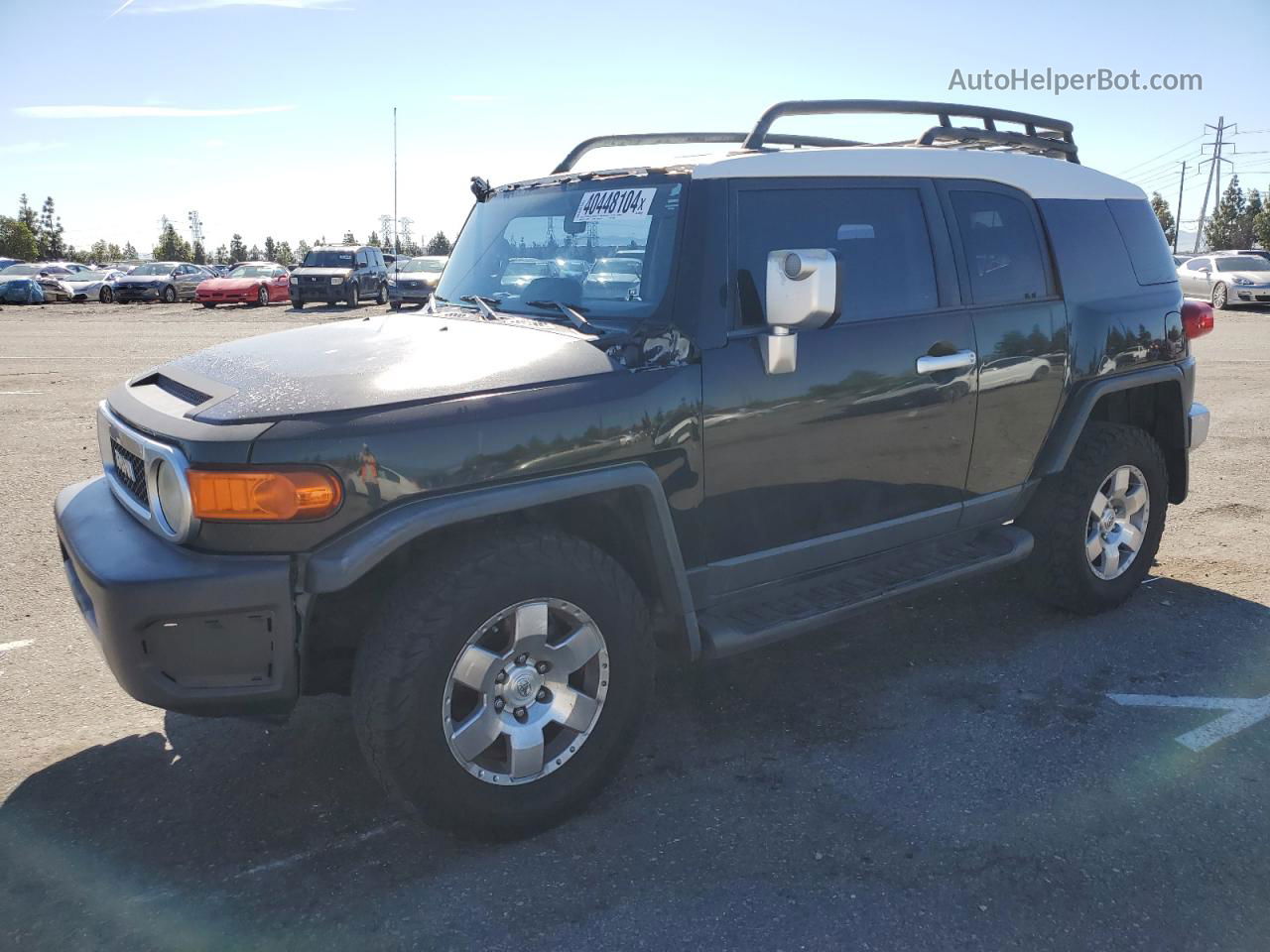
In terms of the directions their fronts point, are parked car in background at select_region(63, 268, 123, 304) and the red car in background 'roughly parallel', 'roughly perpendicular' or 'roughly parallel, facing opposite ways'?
roughly parallel

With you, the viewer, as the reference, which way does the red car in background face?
facing the viewer and to the left of the viewer

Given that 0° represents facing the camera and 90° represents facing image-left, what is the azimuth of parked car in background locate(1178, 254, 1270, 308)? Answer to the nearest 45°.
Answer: approximately 315°

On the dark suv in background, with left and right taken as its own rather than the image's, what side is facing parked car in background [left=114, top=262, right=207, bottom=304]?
right

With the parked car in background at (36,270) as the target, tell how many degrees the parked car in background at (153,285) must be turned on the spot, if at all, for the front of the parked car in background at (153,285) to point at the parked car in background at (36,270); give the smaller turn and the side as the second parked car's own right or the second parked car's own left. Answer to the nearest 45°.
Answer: approximately 90° to the second parked car's own right

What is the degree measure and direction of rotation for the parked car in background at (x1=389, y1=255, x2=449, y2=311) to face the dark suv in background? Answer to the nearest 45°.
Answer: approximately 90° to its right

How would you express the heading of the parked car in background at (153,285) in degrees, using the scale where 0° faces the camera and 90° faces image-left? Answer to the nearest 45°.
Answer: approximately 45°

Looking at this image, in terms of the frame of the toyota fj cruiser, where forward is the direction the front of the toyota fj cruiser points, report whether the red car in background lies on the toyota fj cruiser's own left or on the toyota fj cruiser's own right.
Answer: on the toyota fj cruiser's own right

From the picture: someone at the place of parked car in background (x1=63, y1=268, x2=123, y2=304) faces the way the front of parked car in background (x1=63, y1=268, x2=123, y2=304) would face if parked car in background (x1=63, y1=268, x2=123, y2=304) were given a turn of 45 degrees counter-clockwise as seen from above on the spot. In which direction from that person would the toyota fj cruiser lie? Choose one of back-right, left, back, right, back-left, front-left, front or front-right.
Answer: front

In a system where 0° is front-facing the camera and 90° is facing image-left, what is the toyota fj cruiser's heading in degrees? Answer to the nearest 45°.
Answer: approximately 45°

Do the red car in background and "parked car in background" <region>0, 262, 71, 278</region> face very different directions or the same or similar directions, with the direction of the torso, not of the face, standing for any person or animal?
same or similar directions

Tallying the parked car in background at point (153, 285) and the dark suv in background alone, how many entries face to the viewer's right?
0

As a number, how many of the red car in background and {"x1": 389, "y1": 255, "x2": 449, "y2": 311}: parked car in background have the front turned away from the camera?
0

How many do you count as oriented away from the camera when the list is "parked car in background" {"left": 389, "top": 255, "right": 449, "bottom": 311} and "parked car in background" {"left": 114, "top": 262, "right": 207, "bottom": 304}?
0

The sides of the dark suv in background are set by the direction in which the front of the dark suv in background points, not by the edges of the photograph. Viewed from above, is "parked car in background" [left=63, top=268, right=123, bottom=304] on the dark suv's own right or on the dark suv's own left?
on the dark suv's own right

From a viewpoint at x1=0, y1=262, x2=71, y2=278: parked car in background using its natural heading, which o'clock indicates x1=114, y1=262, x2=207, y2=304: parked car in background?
x1=114, y1=262, x2=207, y2=304: parked car in background is roughly at 10 o'clock from x1=0, y1=262, x2=71, y2=278: parked car in background.
